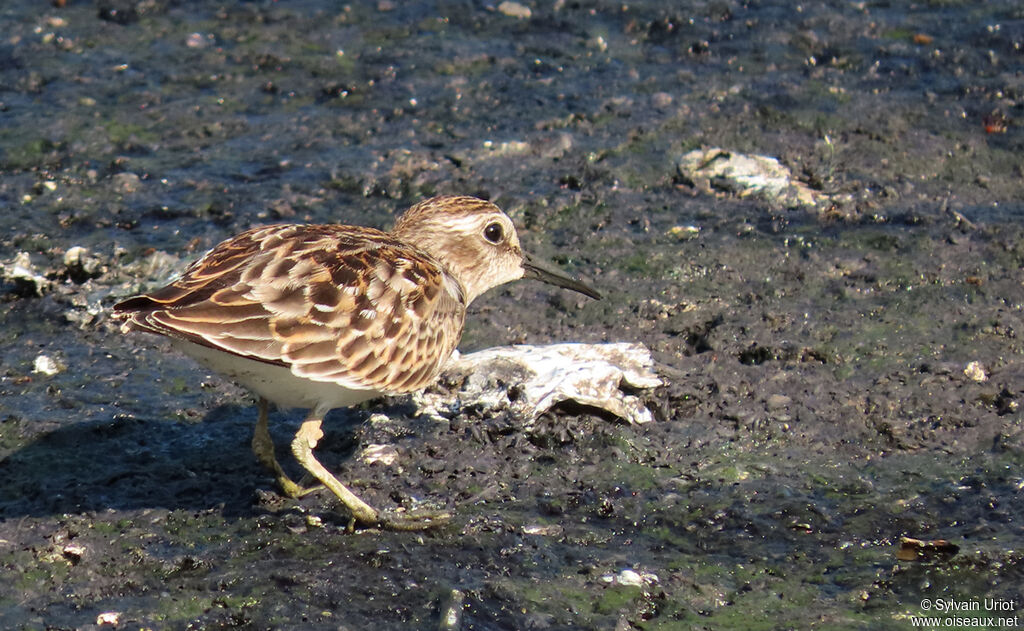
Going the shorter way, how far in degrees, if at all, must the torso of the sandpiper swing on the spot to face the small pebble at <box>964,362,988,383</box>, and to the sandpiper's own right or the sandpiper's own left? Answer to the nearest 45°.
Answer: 0° — it already faces it

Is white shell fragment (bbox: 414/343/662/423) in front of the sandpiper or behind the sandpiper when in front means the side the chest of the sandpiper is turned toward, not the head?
in front

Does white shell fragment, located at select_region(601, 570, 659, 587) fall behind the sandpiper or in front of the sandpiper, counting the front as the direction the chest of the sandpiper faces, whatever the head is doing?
in front

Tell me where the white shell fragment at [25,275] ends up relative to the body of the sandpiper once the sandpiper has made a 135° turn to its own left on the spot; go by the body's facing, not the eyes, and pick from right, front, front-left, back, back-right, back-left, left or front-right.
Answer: front

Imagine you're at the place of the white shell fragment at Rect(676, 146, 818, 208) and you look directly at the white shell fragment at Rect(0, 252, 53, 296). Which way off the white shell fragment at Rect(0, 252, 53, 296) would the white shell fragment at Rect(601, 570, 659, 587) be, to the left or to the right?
left

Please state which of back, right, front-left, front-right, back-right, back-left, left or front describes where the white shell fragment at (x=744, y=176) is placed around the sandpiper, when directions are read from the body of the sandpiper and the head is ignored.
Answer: front-left

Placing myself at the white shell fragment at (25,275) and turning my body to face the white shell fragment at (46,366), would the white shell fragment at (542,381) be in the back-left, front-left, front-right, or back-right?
front-left

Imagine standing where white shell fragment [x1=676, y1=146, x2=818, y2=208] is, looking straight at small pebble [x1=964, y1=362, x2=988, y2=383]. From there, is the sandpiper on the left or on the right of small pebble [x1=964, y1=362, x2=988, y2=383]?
right

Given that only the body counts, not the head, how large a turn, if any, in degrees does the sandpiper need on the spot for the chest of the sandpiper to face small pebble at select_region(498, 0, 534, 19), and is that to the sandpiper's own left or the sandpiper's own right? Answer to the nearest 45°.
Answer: approximately 90° to the sandpiper's own left

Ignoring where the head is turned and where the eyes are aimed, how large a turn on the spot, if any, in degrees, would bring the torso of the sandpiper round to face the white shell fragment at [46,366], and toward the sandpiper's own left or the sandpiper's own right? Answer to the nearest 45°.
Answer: approximately 135° to the sandpiper's own left

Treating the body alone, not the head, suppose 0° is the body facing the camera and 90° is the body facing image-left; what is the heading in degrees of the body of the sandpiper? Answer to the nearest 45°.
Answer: approximately 270°
